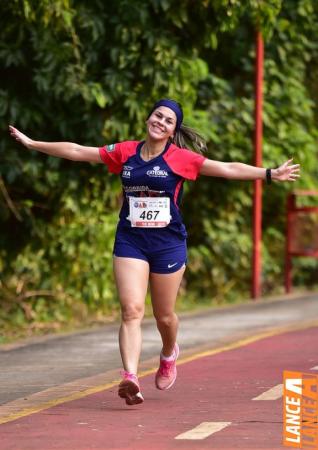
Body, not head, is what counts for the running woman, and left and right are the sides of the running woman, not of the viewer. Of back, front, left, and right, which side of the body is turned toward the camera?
front

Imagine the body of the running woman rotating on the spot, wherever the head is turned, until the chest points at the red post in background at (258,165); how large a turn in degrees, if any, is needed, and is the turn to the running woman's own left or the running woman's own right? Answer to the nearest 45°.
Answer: approximately 180°

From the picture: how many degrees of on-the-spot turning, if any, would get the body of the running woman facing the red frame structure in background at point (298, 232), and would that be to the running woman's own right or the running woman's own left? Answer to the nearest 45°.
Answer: approximately 180°
